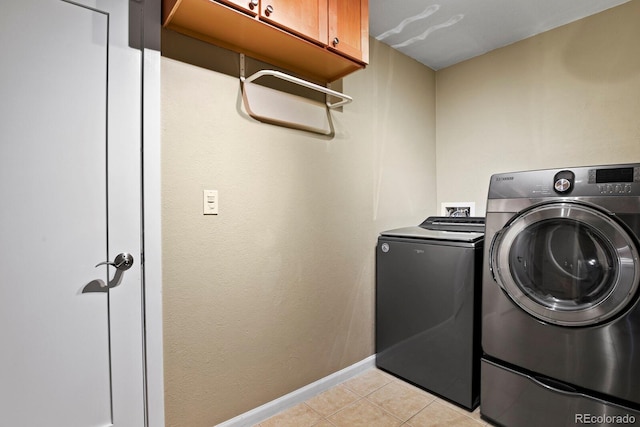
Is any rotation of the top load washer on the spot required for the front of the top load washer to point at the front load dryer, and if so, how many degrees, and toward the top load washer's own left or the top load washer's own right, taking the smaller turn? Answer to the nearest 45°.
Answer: approximately 90° to the top load washer's own left

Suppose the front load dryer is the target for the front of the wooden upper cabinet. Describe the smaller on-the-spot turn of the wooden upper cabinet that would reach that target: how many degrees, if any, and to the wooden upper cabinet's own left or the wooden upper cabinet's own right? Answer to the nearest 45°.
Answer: approximately 45° to the wooden upper cabinet's own left

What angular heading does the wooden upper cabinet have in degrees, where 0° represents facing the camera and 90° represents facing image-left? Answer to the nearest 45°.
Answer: approximately 315°

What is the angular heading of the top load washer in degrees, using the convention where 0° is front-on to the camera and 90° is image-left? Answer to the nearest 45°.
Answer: approximately 45°
